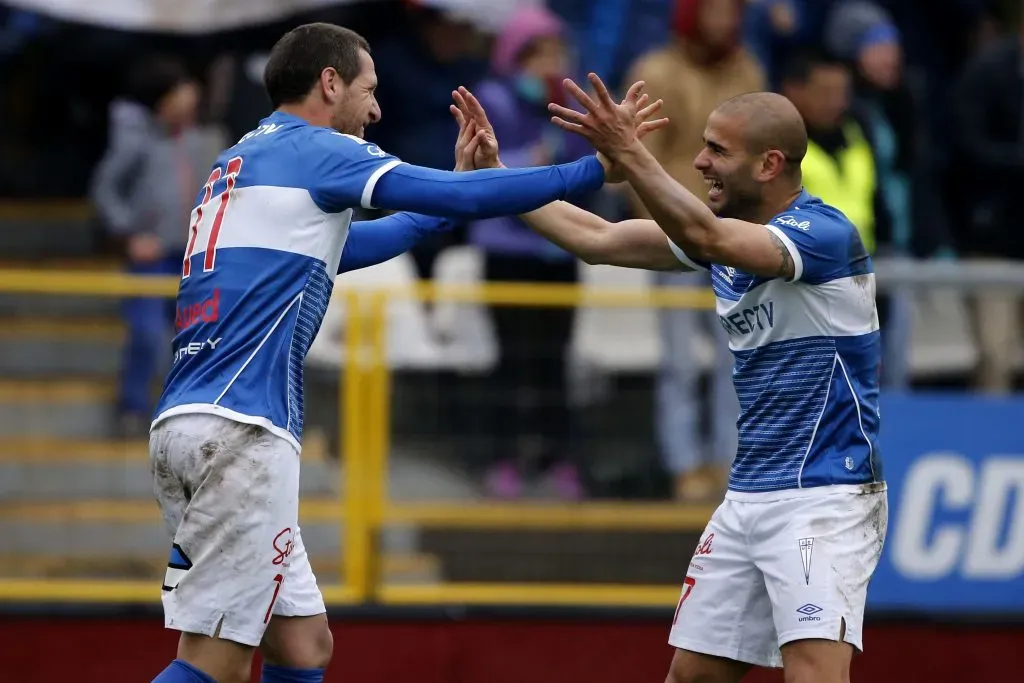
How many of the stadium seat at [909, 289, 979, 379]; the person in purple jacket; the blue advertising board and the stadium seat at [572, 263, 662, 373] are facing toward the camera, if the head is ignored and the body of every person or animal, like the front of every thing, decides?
4

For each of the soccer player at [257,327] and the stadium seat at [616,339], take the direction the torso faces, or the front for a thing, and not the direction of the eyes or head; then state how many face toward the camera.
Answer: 1

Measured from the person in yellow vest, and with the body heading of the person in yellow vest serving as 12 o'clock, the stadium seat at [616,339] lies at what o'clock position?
The stadium seat is roughly at 2 o'clock from the person in yellow vest.

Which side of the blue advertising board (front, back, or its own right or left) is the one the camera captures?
front

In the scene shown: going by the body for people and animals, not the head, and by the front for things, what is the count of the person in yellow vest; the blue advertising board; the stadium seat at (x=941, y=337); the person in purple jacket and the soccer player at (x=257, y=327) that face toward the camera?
4

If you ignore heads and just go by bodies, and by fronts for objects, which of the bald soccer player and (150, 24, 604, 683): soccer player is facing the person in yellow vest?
the soccer player

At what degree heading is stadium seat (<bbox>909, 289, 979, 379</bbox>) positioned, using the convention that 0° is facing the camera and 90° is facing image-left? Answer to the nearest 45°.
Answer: approximately 0°

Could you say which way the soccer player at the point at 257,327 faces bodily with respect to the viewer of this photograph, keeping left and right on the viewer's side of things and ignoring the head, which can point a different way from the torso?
facing away from the viewer and to the right of the viewer

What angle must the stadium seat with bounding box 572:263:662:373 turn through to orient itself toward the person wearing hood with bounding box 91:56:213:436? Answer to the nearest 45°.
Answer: approximately 90° to its right

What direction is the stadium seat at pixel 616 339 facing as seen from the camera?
toward the camera

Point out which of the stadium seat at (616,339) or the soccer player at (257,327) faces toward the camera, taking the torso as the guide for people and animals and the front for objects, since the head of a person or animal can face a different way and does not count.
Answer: the stadium seat

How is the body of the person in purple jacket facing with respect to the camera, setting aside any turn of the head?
toward the camera
